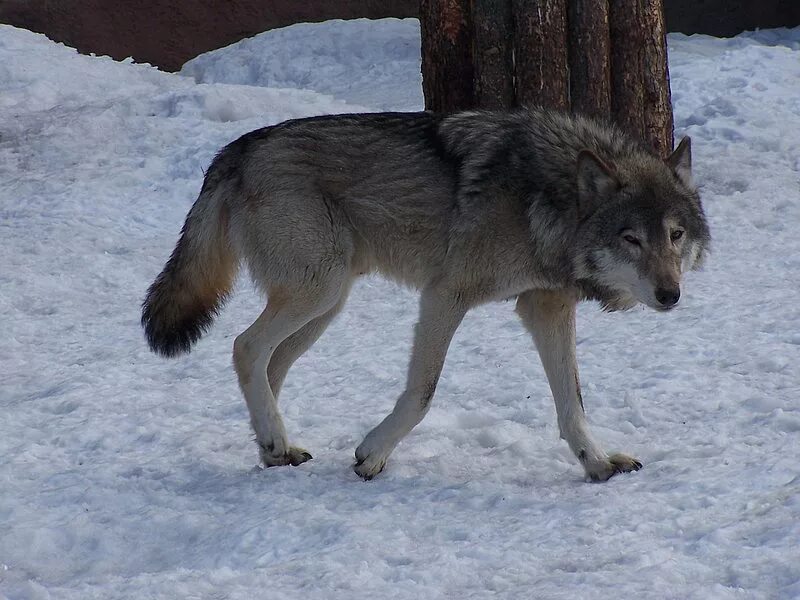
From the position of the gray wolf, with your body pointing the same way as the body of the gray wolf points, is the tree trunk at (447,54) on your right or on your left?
on your left

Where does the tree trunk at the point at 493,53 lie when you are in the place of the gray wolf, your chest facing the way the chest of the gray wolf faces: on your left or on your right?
on your left

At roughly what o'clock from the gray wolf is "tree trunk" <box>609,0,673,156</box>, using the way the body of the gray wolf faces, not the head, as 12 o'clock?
The tree trunk is roughly at 10 o'clock from the gray wolf.

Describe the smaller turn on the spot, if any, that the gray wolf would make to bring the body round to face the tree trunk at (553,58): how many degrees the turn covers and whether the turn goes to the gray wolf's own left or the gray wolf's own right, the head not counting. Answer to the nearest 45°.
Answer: approximately 90° to the gray wolf's own left

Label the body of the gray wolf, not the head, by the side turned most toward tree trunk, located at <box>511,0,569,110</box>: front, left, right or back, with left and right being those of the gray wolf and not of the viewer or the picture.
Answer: left

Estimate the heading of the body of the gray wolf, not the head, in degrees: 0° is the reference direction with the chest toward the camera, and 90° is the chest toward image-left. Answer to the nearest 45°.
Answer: approximately 270°

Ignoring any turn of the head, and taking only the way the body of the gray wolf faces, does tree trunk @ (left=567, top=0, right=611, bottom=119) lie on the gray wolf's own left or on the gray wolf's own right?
on the gray wolf's own left
